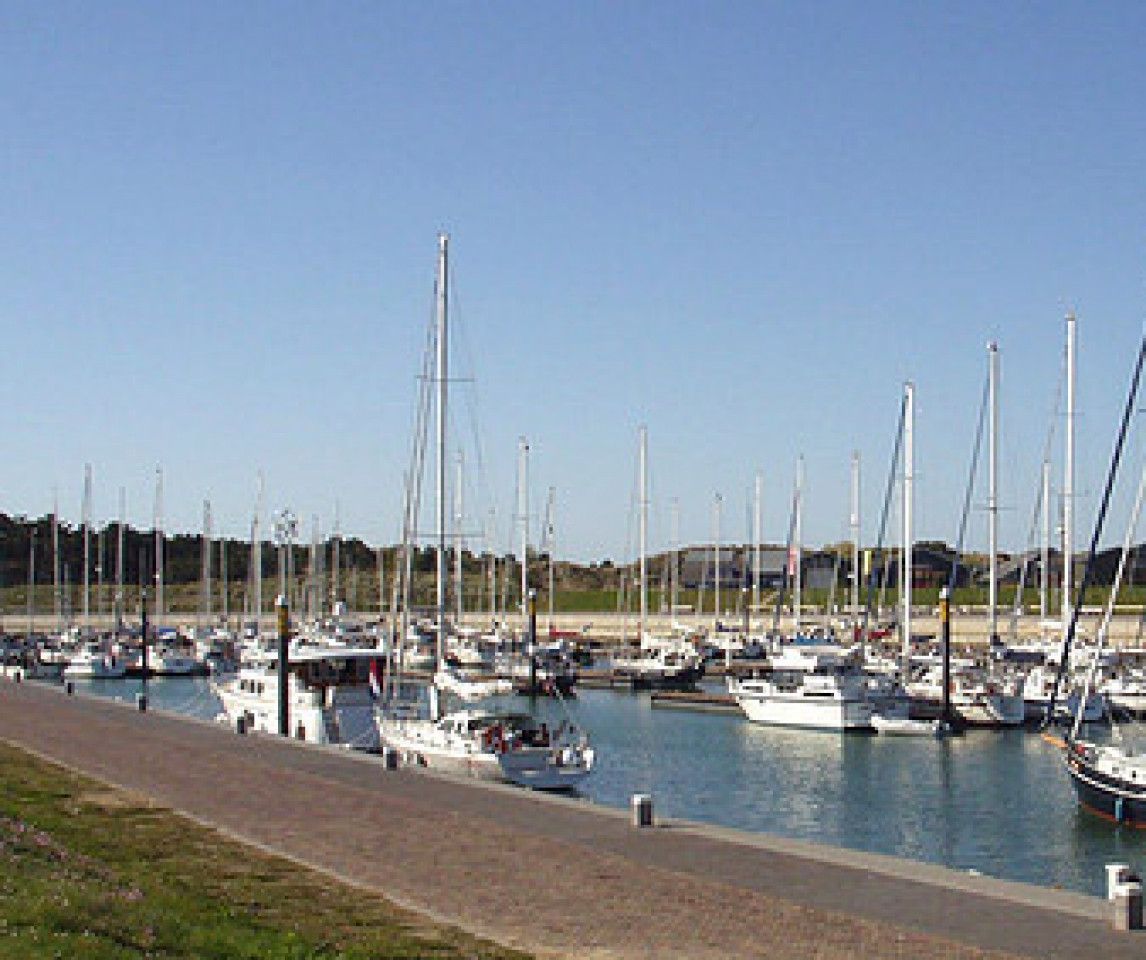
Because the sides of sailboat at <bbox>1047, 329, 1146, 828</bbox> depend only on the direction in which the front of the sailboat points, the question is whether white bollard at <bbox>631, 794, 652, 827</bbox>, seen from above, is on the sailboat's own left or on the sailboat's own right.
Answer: on the sailboat's own left

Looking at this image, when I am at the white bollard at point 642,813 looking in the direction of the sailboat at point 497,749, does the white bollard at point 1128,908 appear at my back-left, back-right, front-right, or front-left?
back-right

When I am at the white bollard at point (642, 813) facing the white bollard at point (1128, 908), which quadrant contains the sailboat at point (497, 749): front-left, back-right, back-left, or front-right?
back-left

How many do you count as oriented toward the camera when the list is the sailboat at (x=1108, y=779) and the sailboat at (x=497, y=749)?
0

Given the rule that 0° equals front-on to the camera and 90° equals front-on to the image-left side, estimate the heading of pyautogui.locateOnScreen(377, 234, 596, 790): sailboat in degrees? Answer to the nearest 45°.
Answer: approximately 135°

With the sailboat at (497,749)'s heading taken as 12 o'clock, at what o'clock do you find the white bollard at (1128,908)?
The white bollard is roughly at 7 o'clock from the sailboat.

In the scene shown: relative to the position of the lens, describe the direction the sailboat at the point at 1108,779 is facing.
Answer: facing away from the viewer and to the left of the viewer

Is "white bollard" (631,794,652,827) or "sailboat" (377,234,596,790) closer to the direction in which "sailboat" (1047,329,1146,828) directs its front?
the sailboat

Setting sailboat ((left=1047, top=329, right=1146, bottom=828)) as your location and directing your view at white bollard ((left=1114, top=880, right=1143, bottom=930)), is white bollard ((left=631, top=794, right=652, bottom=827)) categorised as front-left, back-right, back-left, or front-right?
front-right

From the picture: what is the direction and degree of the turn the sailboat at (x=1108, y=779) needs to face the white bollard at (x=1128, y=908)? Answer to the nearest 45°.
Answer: approximately 135° to its left

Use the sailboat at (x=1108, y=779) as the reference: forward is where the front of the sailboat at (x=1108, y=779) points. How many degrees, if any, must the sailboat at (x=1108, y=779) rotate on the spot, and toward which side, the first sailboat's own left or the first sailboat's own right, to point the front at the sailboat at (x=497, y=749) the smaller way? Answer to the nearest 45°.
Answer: approximately 45° to the first sailboat's own left

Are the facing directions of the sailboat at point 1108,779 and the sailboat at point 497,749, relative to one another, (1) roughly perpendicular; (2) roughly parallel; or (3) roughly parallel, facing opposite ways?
roughly parallel
